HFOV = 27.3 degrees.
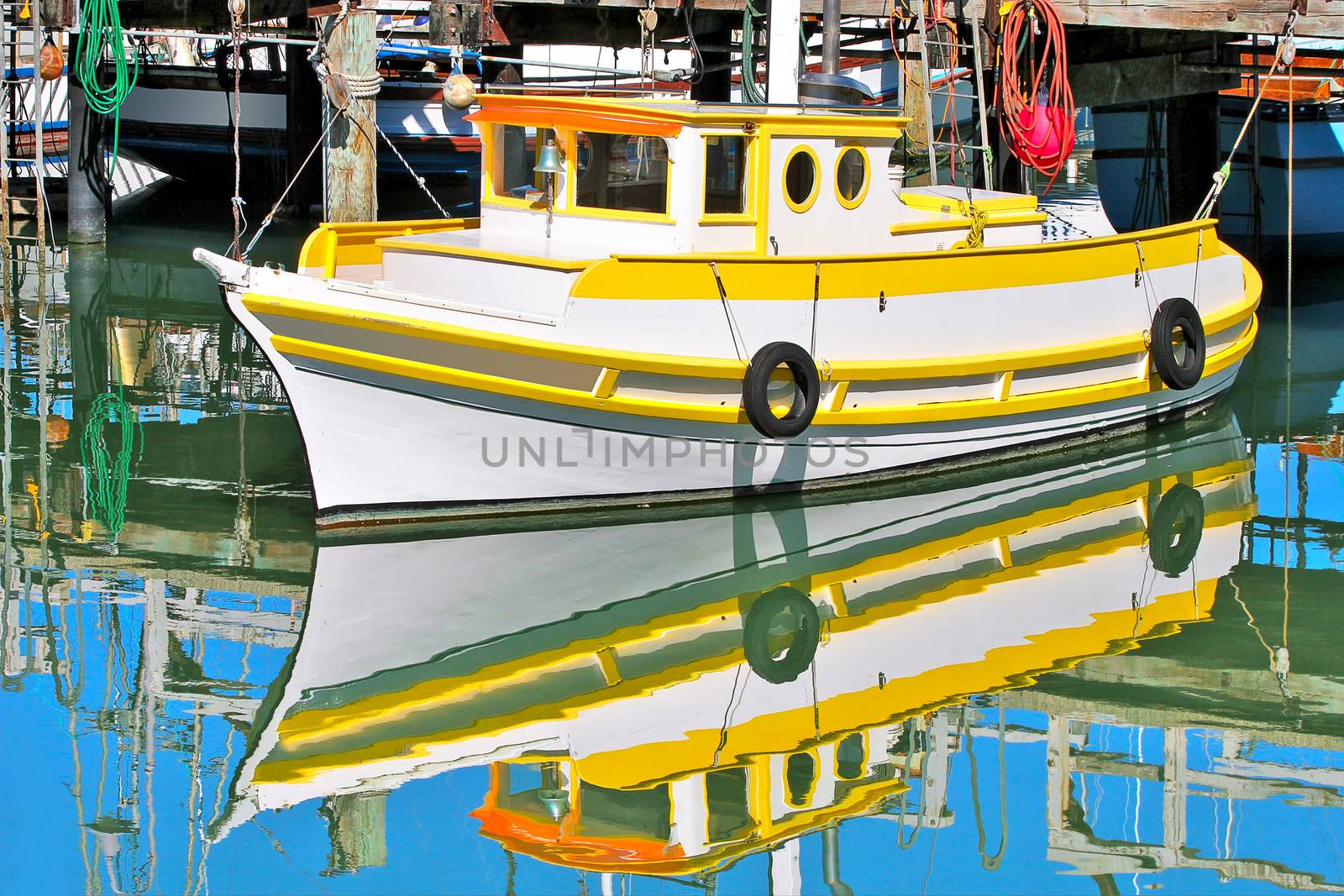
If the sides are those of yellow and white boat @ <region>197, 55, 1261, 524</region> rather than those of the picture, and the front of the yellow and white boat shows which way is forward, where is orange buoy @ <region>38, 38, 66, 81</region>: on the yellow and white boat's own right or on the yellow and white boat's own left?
on the yellow and white boat's own right

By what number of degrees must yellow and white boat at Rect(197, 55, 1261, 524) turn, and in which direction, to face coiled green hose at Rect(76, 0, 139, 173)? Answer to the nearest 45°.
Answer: approximately 90° to its right

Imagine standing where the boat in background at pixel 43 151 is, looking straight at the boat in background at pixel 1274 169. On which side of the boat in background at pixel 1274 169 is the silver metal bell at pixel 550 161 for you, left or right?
right

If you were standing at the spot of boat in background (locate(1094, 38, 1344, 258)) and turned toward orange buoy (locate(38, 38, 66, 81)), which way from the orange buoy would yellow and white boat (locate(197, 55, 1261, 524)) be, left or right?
left

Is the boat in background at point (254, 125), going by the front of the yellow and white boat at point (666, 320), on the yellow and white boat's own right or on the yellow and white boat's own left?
on the yellow and white boat's own right

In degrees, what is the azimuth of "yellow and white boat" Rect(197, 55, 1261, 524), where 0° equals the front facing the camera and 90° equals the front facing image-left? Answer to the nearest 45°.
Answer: approximately 45°

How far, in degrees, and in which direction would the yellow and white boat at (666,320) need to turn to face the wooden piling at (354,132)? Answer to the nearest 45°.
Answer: approximately 90° to its right

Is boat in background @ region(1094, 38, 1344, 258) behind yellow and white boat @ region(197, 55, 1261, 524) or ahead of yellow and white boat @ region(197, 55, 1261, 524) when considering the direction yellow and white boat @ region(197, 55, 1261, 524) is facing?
behind

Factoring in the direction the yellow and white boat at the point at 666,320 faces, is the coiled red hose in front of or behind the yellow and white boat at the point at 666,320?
behind
